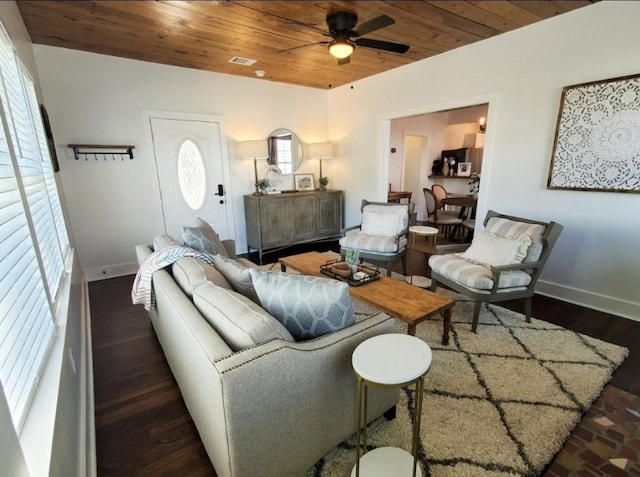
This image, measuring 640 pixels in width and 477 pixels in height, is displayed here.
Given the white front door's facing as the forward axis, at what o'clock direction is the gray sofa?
The gray sofa is roughly at 12 o'clock from the white front door.

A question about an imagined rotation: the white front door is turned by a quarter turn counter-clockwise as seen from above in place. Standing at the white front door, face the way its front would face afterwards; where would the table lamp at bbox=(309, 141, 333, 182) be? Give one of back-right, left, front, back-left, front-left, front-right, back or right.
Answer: front

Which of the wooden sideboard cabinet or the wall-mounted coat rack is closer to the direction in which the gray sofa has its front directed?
the wooden sideboard cabinet

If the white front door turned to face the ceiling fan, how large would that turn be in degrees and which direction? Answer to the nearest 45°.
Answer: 0° — it already faces it

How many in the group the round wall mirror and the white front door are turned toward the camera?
2

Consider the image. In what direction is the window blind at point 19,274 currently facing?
to the viewer's right

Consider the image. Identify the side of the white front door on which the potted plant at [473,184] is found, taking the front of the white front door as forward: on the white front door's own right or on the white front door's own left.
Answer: on the white front door's own left

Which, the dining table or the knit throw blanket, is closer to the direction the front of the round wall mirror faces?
the knit throw blanket

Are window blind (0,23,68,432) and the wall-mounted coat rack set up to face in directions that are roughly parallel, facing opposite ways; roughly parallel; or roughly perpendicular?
roughly perpendicular

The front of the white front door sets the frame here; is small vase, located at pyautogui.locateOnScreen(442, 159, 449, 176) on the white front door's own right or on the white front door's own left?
on the white front door's own left

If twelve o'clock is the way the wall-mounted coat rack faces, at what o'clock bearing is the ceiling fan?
The ceiling fan is roughly at 11 o'clock from the wall-mounted coat rack.

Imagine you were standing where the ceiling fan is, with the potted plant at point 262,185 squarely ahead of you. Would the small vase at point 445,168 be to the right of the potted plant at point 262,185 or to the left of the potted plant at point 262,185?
right

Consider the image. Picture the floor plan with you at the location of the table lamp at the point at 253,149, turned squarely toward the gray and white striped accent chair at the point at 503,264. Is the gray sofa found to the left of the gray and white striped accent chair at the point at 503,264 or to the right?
right

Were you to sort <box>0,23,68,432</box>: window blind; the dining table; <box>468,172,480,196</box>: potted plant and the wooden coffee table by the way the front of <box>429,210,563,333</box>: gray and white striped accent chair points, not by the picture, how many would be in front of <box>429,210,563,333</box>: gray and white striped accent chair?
2
